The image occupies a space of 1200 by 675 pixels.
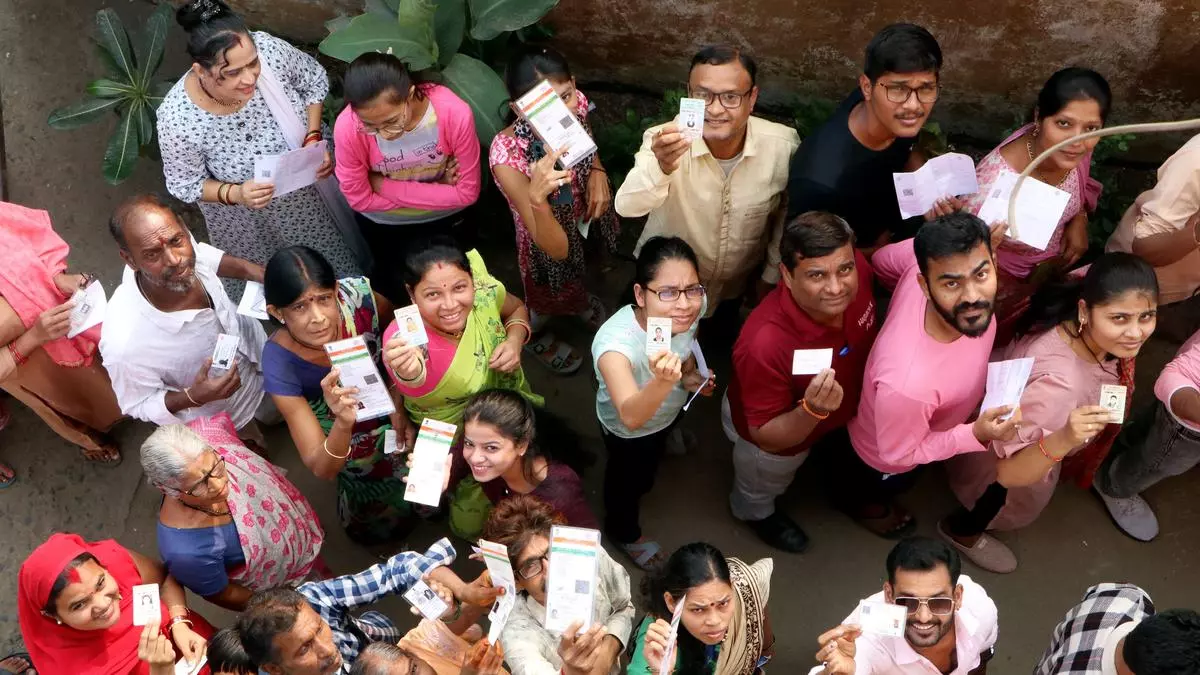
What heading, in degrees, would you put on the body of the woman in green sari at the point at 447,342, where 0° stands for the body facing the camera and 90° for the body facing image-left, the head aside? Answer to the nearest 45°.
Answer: approximately 0°

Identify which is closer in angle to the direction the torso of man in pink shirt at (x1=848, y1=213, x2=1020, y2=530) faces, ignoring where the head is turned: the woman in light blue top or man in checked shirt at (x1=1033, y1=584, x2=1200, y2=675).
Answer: the man in checked shirt

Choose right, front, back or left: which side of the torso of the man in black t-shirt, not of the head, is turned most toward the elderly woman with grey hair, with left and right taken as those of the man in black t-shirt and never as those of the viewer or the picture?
right

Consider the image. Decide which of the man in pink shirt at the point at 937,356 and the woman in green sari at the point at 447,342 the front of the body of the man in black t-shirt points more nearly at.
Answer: the man in pink shirt

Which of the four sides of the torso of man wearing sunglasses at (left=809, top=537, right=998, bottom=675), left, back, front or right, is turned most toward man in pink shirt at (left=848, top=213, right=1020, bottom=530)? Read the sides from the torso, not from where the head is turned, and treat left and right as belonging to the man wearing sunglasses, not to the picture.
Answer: back

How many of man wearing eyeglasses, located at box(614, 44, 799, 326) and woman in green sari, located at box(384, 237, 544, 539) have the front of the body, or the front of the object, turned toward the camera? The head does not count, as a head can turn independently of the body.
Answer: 2

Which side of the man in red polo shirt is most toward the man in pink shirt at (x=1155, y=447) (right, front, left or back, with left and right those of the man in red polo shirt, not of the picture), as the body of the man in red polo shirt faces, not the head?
left

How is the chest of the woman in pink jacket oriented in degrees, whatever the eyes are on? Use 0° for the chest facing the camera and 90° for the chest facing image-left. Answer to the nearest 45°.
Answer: approximately 0°

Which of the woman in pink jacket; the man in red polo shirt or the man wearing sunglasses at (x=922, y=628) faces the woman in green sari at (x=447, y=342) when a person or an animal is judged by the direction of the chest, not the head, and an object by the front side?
the woman in pink jacket
